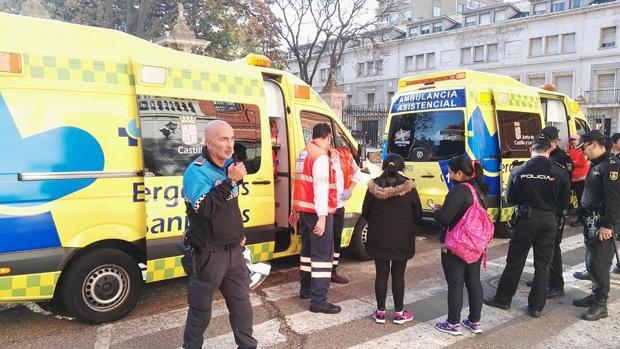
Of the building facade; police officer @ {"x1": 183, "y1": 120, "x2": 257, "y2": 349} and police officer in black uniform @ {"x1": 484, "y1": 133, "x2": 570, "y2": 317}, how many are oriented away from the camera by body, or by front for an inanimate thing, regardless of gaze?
1

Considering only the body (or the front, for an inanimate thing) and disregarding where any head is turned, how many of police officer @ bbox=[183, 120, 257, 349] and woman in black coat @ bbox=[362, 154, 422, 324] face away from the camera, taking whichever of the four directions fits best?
1

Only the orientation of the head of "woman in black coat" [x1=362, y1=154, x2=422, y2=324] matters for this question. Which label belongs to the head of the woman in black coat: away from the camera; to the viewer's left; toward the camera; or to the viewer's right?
away from the camera

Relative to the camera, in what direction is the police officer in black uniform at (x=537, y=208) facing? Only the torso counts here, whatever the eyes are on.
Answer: away from the camera

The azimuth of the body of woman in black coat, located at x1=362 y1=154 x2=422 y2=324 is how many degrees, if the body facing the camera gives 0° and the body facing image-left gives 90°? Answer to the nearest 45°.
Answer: approximately 180°

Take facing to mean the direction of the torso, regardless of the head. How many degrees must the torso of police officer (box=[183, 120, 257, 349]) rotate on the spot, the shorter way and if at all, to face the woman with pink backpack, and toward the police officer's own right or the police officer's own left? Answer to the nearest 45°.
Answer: approximately 45° to the police officer's own left

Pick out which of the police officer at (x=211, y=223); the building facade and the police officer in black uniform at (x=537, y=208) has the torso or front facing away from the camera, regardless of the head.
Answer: the police officer in black uniform

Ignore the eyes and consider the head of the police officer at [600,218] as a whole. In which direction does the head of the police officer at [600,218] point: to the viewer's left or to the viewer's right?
to the viewer's left

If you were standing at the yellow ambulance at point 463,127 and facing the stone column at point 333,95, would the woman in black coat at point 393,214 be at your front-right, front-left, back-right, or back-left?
back-left

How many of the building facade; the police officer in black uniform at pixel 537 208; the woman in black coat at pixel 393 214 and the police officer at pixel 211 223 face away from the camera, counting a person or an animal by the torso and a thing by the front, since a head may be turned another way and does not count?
2

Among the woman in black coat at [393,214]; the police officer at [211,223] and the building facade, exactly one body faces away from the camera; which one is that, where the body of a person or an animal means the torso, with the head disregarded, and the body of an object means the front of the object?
the woman in black coat

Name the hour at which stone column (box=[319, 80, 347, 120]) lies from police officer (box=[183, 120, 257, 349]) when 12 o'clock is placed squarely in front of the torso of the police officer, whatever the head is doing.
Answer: The stone column is roughly at 8 o'clock from the police officer.

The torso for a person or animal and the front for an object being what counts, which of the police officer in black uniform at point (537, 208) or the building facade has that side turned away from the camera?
the police officer in black uniform

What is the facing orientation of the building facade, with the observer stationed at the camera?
facing the viewer and to the left of the viewer

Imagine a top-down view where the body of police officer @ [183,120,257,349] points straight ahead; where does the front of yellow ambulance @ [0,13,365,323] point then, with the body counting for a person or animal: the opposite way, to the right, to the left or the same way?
to the left

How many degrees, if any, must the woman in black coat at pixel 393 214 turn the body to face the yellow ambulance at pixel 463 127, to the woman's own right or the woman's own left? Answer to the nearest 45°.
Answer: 0° — they already face it
